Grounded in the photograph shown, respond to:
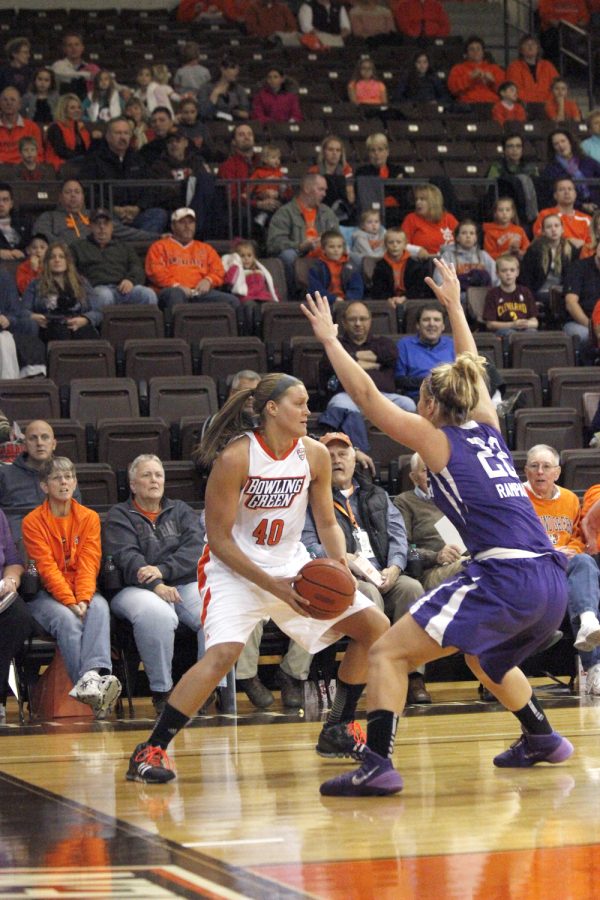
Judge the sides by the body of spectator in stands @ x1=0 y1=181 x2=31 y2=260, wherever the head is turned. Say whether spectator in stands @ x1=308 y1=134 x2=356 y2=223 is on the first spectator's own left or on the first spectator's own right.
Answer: on the first spectator's own left

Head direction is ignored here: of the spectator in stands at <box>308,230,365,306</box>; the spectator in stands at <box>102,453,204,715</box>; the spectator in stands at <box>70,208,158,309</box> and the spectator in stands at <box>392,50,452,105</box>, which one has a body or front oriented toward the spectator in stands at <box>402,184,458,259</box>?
the spectator in stands at <box>392,50,452,105</box>

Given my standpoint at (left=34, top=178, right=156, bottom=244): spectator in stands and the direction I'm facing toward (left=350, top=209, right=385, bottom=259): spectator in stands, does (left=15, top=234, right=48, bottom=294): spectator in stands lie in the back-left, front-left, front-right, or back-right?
back-right

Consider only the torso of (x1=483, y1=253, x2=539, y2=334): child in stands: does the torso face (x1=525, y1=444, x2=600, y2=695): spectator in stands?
yes

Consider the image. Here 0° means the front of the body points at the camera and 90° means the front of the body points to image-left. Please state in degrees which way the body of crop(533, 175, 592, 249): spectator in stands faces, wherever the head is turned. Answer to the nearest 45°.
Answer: approximately 0°

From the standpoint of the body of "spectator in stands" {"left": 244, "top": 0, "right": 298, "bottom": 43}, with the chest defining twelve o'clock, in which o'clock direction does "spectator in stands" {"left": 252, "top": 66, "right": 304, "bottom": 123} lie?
"spectator in stands" {"left": 252, "top": 66, "right": 304, "bottom": 123} is roughly at 12 o'clock from "spectator in stands" {"left": 244, "top": 0, "right": 298, "bottom": 43}.

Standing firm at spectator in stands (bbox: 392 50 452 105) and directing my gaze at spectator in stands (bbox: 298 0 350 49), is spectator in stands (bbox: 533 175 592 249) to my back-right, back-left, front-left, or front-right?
back-left

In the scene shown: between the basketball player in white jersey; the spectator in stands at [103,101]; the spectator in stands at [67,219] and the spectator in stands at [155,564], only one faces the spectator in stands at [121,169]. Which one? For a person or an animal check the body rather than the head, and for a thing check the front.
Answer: the spectator in stands at [103,101]

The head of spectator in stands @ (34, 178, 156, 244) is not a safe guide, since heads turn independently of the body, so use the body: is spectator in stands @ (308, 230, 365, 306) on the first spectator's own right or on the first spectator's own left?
on the first spectator's own left

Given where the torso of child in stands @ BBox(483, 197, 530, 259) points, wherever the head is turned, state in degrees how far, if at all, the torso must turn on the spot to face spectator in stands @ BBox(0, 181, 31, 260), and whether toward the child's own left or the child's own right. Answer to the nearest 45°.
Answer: approximately 90° to the child's own right
